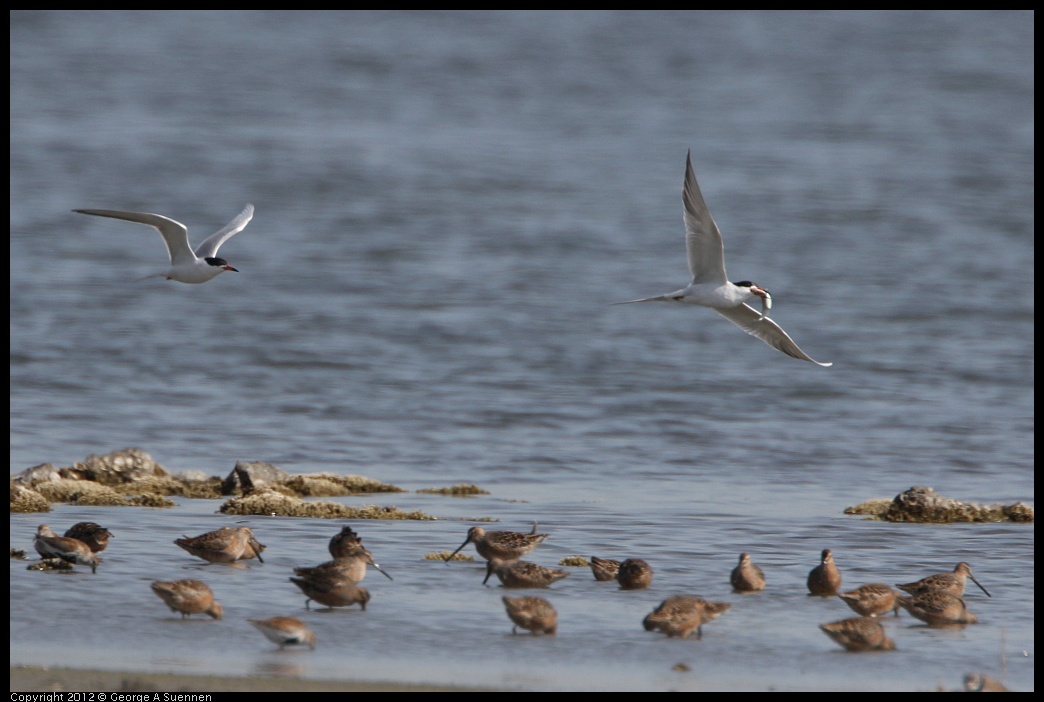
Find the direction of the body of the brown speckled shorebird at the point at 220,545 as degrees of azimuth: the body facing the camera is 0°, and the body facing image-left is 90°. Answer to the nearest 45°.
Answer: approximately 270°

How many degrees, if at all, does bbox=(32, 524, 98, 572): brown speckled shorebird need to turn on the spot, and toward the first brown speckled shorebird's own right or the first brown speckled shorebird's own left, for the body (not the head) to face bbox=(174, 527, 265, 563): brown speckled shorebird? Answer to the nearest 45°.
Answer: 0° — it already faces it

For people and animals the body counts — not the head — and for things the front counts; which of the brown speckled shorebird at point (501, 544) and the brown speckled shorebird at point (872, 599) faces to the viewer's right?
the brown speckled shorebird at point (872, 599)

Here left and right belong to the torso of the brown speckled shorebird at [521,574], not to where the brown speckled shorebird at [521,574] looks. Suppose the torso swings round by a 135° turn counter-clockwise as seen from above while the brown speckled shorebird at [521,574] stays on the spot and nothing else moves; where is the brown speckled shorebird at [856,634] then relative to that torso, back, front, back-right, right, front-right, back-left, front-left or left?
front

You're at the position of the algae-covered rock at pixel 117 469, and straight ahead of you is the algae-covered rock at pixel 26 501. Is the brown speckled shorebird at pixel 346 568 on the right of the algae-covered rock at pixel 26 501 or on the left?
left

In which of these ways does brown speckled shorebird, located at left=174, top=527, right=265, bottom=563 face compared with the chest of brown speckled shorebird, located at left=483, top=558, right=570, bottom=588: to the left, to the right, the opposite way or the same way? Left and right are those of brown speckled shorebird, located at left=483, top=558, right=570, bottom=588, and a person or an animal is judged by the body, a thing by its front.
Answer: the opposite way

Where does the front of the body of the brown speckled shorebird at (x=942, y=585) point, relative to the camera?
to the viewer's right

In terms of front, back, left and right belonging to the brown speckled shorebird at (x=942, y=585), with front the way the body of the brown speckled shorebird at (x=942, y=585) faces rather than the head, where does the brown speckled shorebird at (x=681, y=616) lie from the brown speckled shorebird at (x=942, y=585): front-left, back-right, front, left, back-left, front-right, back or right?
back-right

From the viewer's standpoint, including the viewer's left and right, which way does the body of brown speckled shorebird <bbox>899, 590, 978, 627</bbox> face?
facing to the right of the viewer

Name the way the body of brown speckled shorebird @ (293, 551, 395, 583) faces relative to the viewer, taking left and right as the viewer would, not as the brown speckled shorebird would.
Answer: facing to the right of the viewer

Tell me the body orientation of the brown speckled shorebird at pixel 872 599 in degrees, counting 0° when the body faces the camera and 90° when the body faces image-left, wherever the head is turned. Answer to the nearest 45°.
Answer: approximately 270°

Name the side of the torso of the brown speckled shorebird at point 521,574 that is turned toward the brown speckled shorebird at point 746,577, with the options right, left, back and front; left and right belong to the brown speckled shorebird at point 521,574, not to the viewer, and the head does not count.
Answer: back

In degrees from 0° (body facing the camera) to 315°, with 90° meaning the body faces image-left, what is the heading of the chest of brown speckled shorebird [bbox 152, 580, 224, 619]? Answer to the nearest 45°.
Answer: approximately 270°
